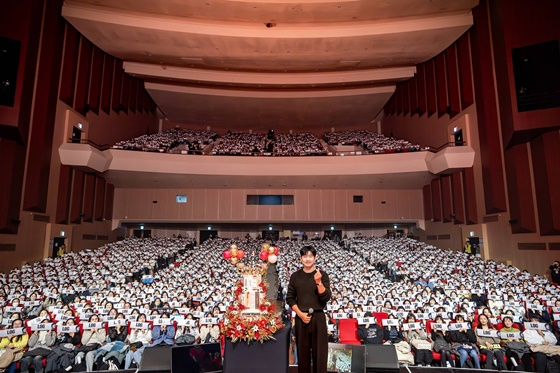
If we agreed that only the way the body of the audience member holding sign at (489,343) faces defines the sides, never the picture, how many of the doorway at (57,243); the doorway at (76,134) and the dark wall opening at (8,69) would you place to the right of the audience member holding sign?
3

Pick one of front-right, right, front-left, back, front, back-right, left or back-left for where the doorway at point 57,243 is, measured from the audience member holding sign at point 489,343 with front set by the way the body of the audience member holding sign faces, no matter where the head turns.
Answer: right

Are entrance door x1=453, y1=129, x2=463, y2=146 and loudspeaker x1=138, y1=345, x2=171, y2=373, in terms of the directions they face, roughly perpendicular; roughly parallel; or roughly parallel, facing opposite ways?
roughly perpendicular

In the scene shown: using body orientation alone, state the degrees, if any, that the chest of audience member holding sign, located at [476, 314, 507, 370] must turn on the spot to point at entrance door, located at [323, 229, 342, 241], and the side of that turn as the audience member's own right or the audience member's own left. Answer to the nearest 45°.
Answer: approximately 135° to the audience member's own right

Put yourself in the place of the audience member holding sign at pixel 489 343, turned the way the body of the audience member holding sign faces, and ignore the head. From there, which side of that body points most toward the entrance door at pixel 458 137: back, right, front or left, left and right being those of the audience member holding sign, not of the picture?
back

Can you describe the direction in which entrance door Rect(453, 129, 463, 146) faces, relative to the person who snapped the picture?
facing the viewer and to the left of the viewer

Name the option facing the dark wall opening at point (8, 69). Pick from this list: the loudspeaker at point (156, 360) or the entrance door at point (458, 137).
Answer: the entrance door

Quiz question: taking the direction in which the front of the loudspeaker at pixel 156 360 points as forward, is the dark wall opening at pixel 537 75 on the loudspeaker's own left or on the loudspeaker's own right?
on the loudspeaker's own left

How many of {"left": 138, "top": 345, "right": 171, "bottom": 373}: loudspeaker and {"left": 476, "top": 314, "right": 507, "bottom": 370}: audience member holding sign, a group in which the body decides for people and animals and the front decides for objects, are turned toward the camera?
2

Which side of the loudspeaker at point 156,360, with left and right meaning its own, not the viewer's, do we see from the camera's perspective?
front

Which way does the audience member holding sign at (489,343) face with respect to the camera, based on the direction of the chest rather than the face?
toward the camera

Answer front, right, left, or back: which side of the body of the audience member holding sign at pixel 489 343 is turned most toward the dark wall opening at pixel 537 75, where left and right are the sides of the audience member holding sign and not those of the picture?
back

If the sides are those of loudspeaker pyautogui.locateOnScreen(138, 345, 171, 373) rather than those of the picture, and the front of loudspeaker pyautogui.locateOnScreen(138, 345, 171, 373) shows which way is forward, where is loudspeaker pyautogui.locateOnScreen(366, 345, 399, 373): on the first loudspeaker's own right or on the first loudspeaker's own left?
on the first loudspeaker's own left

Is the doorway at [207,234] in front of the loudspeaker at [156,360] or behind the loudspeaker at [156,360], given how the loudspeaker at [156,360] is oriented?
behind

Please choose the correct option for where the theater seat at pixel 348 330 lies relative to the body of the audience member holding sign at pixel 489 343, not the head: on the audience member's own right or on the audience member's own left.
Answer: on the audience member's own right

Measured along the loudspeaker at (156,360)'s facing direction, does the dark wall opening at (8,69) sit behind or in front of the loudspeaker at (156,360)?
behind
